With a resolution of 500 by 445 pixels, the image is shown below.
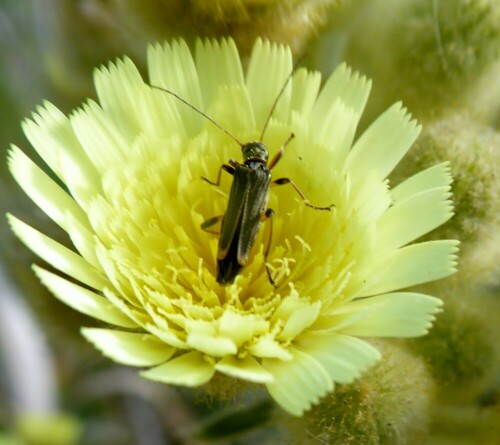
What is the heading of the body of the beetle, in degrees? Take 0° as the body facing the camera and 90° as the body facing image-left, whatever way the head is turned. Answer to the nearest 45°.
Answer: approximately 180°
